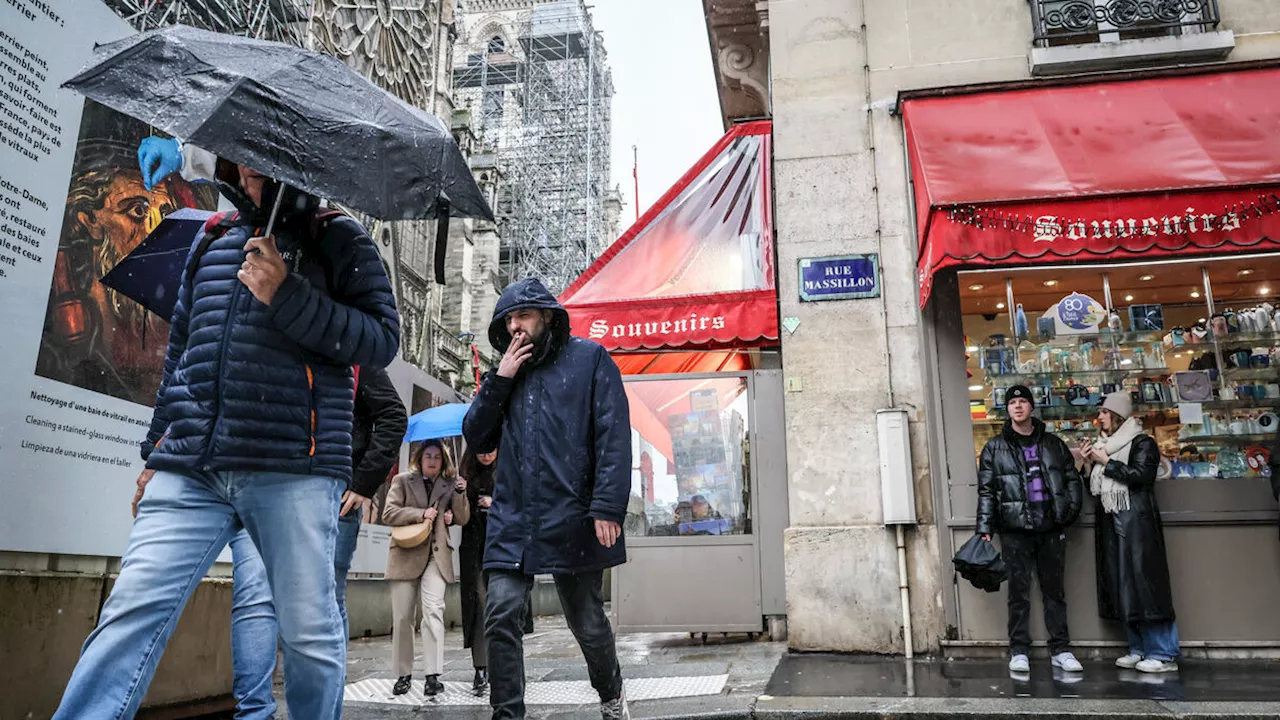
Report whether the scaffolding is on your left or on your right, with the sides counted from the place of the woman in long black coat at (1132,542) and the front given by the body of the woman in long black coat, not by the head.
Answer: on your right

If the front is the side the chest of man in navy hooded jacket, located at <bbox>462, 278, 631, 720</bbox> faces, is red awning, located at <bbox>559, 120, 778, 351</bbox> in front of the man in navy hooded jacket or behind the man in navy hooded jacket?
behind

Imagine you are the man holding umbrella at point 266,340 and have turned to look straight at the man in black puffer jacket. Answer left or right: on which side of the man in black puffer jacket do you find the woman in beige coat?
left

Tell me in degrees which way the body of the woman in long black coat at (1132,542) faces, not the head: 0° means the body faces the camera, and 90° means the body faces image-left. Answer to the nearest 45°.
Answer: approximately 90°

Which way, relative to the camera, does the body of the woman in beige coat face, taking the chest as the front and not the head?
toward the camera

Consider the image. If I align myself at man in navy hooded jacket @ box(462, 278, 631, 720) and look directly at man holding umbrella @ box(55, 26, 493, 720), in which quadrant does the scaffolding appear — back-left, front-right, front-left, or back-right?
back-right

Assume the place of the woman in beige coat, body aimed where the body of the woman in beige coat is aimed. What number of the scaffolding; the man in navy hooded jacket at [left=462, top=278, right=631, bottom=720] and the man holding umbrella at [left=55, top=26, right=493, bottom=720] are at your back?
1
